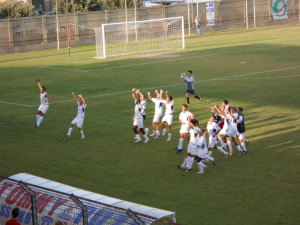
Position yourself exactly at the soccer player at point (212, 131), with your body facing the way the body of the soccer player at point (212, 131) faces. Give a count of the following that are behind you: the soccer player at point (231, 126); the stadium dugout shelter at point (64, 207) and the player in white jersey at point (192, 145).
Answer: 1
